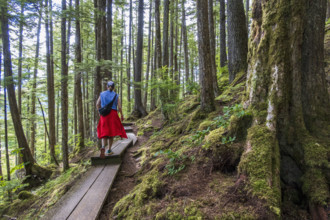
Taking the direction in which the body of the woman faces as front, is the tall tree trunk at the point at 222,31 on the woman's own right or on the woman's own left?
on the woman's own right

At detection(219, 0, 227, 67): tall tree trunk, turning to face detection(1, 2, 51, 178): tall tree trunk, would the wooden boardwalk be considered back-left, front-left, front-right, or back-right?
front-left

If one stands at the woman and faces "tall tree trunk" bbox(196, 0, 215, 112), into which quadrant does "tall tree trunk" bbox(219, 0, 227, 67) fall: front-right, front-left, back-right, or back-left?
front-left

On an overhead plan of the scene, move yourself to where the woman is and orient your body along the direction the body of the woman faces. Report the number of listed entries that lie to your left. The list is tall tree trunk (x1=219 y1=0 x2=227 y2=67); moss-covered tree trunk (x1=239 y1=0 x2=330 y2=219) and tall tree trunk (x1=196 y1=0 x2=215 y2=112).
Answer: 0

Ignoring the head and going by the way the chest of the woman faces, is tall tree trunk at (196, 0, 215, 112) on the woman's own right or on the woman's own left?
on the woman's own right

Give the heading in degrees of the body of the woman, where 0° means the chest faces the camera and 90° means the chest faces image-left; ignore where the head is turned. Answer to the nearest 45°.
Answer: approximately 180°

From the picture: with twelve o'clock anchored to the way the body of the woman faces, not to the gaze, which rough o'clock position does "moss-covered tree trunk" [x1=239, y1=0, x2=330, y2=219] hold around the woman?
The moss-covered tree trunk is roughly at 5 o'clock from the woman.
